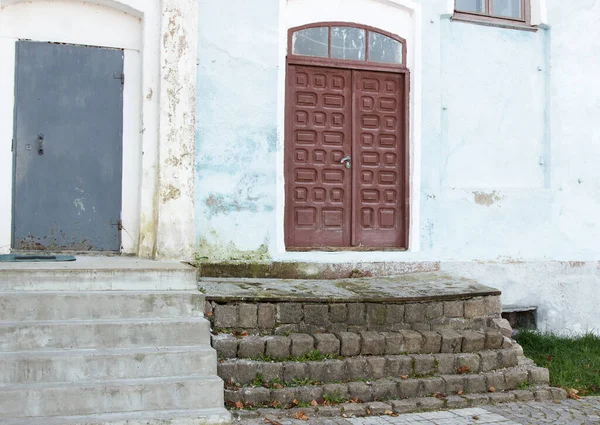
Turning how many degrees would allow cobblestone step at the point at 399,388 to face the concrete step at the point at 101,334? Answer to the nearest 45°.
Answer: approximately 90° to its right

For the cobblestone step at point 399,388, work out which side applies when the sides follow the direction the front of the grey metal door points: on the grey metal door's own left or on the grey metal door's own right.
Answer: on the grey metal door's own left

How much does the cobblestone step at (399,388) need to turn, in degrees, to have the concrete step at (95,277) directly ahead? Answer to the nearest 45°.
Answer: approximately 90° to its right

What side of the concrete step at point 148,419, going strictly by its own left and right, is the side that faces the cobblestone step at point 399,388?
left

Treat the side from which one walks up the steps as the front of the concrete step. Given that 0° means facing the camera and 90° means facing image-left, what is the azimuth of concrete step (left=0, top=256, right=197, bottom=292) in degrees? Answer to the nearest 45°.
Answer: approximately 0°

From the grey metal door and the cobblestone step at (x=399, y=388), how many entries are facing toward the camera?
2
